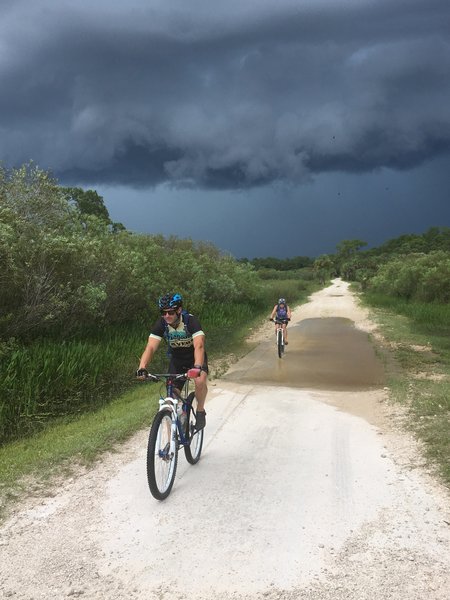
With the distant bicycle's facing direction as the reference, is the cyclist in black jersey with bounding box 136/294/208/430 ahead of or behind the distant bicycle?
ahead

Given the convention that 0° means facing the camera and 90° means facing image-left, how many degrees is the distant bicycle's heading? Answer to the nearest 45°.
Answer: approximately 0°

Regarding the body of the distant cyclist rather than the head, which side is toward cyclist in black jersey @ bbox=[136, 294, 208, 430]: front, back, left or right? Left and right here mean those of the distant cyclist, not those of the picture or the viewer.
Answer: front

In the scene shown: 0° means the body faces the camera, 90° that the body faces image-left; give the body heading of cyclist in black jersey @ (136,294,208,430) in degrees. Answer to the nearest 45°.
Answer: approximately 45°

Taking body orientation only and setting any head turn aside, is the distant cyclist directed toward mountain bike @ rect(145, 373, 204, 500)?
yes

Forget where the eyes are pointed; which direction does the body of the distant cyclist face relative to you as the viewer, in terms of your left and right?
facing the viewer

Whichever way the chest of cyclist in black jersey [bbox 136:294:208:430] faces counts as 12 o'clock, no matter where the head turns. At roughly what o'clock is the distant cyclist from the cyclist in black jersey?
The distant cyclist is roughly at 5 o'clock from the cyclist in black jersey.

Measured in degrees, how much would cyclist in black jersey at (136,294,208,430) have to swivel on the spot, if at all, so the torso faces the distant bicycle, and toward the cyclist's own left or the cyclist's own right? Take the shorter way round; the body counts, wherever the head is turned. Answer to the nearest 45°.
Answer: approximately 135° to the cyclist's own right

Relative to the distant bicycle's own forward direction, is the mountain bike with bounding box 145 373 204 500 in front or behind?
in front
